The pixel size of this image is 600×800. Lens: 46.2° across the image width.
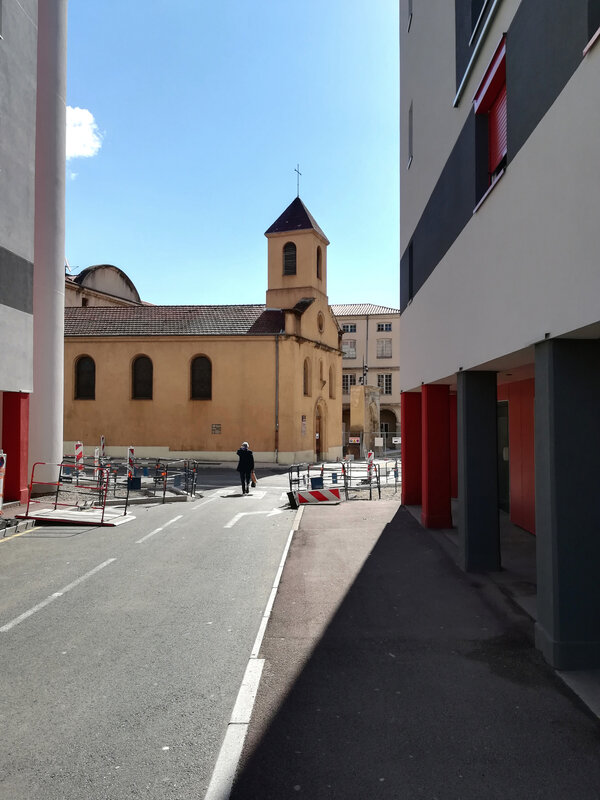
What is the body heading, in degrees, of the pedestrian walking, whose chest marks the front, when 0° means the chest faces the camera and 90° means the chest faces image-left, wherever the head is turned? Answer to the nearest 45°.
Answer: approximately 180°

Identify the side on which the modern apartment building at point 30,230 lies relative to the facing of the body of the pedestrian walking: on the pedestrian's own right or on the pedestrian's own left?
on the pedestrian's own left

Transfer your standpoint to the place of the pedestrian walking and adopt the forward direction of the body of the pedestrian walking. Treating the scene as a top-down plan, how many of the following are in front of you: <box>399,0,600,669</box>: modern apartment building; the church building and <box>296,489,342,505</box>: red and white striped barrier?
1

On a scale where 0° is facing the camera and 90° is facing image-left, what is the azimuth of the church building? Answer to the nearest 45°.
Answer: approximately 270°

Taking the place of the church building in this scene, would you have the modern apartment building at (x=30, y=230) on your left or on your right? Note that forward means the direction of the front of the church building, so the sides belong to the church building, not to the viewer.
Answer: on your right

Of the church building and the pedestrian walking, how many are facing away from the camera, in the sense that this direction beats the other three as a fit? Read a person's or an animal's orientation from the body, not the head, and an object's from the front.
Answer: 1

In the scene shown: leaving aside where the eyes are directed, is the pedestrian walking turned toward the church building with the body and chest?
yes

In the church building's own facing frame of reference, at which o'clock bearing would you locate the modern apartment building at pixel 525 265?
The modern apartment building is roughly at 3 o'clock from the church building.

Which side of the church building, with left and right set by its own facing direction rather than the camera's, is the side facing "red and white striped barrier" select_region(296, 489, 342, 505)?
right

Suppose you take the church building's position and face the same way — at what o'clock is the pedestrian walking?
The pedestrian walking is roughly at 3 o'clock from the church building.

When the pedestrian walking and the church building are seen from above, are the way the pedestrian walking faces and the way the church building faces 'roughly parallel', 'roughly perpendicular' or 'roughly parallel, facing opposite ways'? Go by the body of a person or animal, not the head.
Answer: roughly perpendicular

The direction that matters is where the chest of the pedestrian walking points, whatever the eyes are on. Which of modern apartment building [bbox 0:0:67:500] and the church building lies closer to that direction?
the church building

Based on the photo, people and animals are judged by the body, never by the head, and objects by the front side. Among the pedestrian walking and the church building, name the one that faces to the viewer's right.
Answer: the church building

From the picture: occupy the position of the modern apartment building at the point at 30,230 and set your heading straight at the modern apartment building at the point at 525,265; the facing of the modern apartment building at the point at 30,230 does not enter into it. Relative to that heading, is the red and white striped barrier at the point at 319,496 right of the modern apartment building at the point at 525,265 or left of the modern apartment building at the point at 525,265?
left
